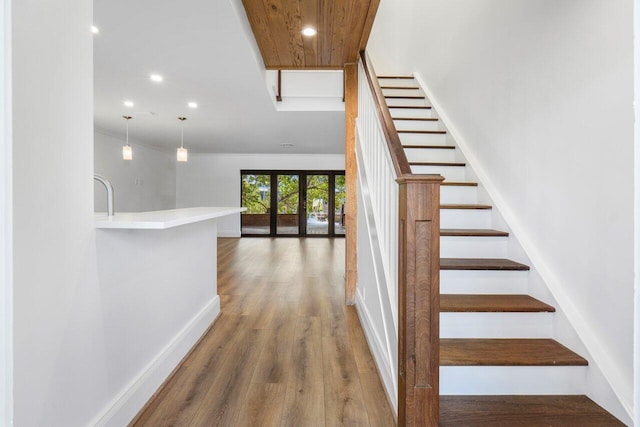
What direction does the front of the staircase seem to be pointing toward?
toward the camera

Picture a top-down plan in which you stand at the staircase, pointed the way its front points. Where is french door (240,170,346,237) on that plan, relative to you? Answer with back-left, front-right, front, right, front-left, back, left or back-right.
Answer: back-right
